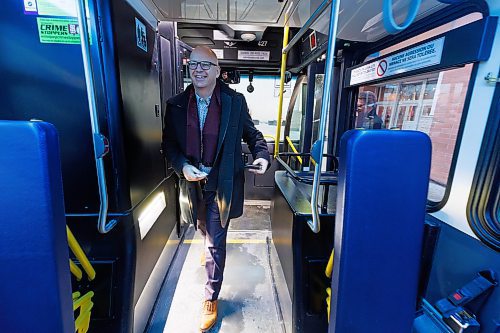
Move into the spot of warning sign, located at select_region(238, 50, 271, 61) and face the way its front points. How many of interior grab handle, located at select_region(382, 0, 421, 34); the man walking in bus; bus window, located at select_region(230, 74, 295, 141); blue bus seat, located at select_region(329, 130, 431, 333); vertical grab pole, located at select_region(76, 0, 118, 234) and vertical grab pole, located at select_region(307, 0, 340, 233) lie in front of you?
5

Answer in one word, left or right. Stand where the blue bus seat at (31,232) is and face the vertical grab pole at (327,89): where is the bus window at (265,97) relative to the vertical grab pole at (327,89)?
left

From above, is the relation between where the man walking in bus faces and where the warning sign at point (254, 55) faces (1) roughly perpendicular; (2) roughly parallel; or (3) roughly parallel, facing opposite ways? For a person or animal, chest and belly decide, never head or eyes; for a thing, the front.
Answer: roughly parallel

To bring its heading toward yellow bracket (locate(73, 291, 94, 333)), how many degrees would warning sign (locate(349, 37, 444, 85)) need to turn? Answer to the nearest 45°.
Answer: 0° — it already faces it

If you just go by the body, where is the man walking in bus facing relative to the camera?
toward the camera

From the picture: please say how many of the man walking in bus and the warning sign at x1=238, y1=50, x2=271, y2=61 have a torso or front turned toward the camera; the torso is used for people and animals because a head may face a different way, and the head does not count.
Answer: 2

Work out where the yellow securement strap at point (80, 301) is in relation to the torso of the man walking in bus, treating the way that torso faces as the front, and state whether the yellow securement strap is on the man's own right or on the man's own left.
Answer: on the man's own right

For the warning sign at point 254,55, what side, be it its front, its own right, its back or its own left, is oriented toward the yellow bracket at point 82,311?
front

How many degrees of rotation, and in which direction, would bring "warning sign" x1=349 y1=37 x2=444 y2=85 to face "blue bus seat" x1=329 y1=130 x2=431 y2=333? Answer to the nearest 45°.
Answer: approximately 45° to its left

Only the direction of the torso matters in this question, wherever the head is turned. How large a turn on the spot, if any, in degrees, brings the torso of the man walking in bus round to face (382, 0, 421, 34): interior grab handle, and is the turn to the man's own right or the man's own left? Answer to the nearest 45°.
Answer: approximately 45° to the man's own left

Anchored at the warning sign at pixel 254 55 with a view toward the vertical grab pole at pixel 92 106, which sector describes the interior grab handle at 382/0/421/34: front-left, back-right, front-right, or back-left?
front-left

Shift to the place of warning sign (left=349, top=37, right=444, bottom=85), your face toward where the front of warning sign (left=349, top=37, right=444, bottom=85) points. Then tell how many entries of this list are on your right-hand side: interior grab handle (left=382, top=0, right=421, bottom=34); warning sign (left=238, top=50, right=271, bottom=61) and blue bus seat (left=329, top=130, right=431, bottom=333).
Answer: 1

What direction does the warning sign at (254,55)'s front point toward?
toward the camera
